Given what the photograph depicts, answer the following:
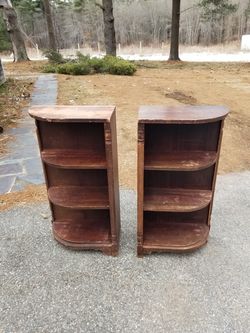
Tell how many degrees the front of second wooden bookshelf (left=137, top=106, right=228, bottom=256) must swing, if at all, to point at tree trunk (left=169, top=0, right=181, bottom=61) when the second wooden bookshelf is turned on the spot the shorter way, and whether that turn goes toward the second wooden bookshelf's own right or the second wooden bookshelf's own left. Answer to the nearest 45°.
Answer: approximately 180°

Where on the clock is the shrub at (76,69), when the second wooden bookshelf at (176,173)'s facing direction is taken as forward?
The shrub is roughly at 5 o'clock from the second wooden bookshelf.

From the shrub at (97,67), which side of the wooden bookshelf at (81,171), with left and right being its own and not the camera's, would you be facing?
back

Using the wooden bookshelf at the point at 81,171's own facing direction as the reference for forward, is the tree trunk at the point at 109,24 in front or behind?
behind

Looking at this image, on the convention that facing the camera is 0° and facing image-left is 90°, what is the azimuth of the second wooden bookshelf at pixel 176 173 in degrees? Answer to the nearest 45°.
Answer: approximately 0°

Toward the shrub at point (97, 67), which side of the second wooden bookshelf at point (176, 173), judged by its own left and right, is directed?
back

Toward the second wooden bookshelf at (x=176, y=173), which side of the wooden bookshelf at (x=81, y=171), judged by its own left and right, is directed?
left

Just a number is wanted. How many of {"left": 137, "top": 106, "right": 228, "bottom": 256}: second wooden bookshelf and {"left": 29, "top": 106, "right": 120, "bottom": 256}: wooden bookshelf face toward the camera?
2

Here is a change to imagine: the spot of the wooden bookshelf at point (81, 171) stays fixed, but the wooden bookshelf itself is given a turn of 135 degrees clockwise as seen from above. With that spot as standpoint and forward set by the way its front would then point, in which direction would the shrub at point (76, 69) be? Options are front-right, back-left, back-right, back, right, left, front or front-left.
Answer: front-right

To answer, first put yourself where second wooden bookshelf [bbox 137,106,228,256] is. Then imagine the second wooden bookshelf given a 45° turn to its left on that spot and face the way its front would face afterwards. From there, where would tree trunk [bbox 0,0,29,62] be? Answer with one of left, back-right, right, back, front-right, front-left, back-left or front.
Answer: back

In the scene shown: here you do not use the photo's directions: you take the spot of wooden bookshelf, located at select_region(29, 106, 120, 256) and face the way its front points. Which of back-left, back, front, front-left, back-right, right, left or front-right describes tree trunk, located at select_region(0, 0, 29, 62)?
back

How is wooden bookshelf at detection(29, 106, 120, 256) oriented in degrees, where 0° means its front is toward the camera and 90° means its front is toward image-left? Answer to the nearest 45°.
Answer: approximately 0°
